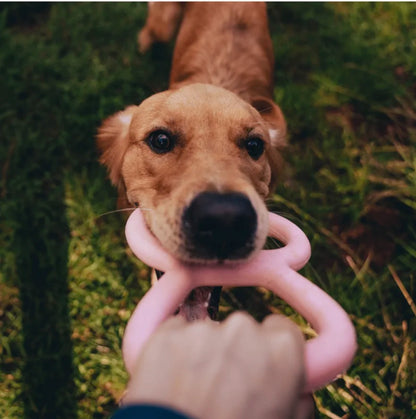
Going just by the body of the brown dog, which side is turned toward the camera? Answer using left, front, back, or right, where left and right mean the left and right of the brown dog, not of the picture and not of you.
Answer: front
